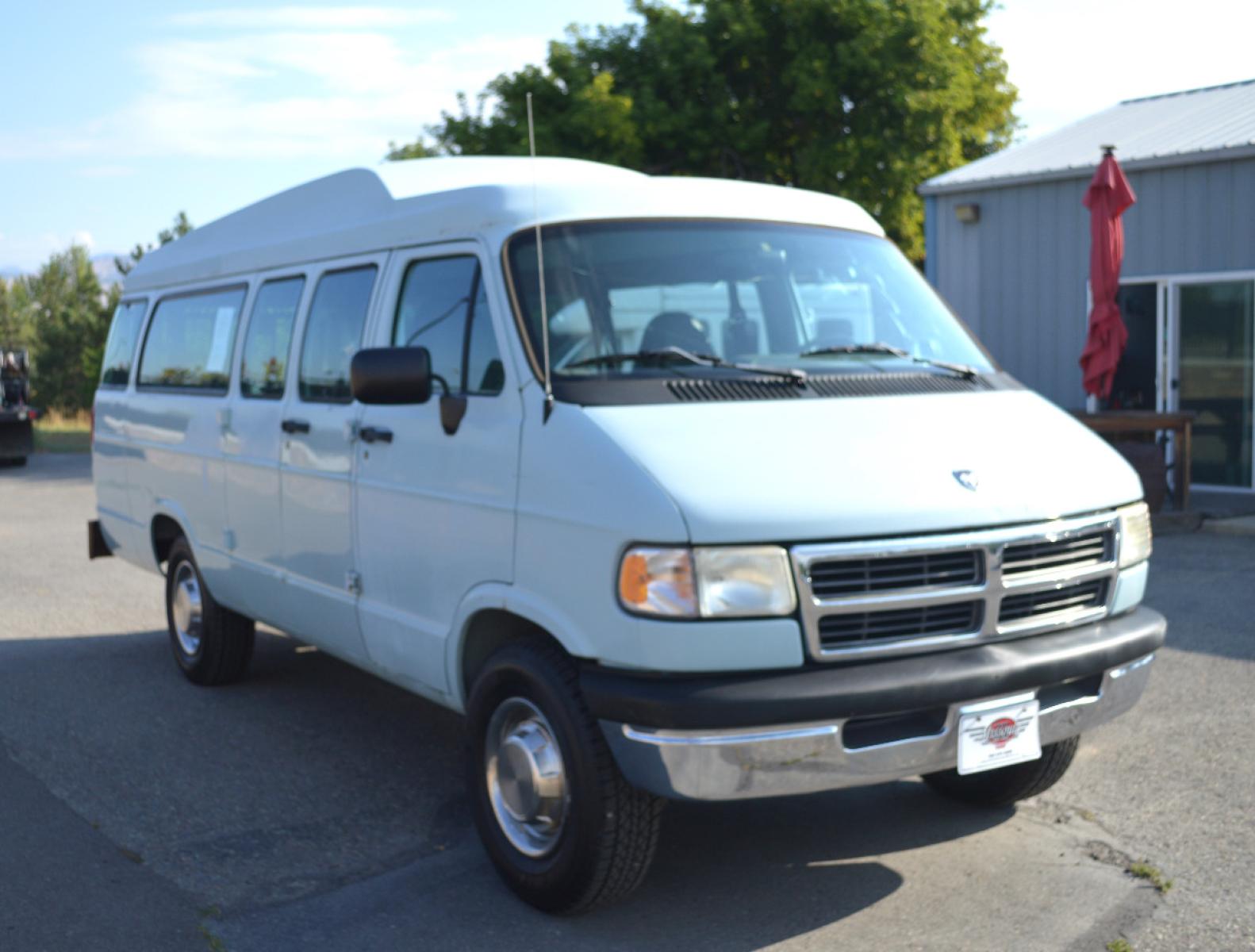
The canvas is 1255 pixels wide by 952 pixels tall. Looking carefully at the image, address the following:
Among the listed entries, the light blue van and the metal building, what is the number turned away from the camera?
0

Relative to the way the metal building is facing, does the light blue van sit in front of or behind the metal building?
in front

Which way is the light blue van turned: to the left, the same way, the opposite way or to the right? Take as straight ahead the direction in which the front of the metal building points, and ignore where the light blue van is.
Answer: to the left

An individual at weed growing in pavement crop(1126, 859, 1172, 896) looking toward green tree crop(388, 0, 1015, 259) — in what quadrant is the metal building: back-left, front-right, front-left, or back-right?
front-right

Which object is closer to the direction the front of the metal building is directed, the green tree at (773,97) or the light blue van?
the light blue van

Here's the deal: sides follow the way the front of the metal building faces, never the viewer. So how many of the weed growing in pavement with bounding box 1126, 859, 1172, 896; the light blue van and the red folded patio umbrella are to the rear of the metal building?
0

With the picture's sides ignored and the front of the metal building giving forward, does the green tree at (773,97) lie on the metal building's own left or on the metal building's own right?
on the metal building's own right

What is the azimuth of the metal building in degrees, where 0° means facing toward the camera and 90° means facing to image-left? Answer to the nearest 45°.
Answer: approximately 45°

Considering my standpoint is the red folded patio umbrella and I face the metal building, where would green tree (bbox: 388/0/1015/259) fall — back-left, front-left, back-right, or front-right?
front-left

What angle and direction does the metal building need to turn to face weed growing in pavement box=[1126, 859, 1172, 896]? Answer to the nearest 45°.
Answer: approximately 45° to its left

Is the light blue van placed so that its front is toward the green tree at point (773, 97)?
no

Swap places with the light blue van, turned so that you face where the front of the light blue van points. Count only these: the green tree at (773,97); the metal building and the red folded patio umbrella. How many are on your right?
0

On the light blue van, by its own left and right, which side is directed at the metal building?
left
